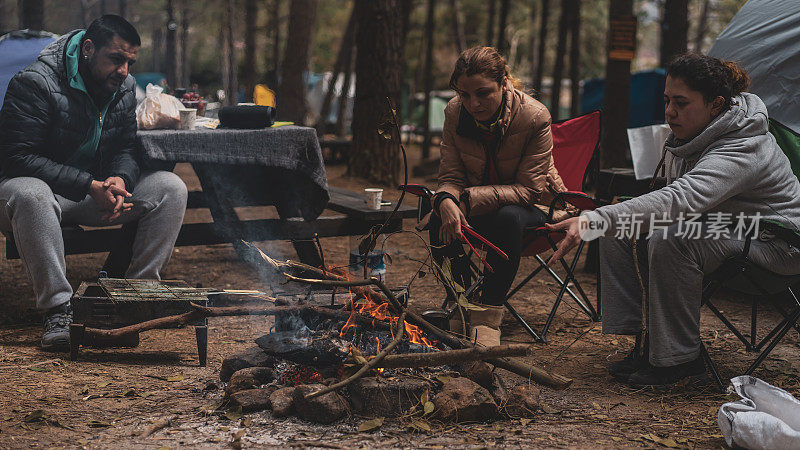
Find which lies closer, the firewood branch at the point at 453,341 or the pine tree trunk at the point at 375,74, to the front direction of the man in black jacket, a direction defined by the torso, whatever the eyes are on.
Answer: the firewood branch

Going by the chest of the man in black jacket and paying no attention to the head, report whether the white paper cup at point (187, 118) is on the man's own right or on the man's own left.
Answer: on the man's own left

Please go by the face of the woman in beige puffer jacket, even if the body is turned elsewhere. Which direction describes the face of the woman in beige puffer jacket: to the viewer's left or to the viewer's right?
to the viewer's left

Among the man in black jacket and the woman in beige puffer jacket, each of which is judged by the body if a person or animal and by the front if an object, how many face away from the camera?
0

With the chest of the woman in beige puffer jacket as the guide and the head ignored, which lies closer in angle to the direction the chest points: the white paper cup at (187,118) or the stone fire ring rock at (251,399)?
the stone fire ring rock

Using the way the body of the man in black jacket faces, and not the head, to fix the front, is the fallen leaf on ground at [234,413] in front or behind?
in front

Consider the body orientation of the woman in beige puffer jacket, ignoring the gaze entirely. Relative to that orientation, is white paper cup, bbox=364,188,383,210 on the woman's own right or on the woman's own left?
on the woman's own right

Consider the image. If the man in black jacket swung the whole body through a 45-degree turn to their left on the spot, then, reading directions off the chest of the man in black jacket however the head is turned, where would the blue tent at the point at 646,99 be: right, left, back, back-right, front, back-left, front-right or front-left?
front-left

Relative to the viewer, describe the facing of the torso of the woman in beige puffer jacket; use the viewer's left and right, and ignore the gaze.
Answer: facing the viewer and to the left of the viewer

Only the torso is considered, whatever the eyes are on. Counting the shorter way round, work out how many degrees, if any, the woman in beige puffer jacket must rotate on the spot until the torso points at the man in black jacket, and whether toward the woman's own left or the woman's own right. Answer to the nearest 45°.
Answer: approximately 45° to the woman's own right

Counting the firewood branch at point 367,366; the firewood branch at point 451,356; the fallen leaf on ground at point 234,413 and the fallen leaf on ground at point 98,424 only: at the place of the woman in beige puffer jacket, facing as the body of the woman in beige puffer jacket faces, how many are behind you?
0

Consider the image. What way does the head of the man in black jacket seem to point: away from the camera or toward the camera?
toward the camera

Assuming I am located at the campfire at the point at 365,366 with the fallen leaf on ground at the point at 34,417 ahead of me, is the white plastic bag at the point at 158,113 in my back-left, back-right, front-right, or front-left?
front-right

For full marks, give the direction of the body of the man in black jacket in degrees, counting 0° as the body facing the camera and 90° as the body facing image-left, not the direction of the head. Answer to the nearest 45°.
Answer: approximately 315°

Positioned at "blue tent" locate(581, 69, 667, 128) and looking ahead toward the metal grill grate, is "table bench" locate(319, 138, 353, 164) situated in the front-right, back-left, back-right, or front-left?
front-right
